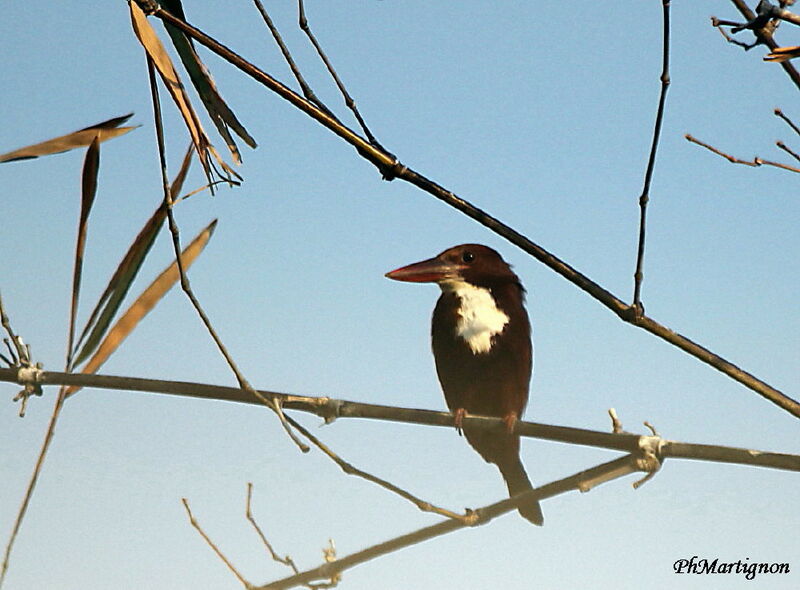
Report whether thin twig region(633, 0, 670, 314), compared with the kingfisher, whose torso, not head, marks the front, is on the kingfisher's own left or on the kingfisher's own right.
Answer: on the kingfisher's own left

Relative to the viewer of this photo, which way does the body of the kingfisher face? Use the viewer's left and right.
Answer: facing the viewer and to the left of the viewer

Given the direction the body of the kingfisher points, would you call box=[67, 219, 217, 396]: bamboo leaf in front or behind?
in front

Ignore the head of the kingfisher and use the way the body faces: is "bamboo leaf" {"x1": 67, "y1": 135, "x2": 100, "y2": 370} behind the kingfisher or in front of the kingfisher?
in front

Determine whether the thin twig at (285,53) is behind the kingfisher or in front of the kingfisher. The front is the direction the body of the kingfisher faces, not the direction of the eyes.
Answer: in front
